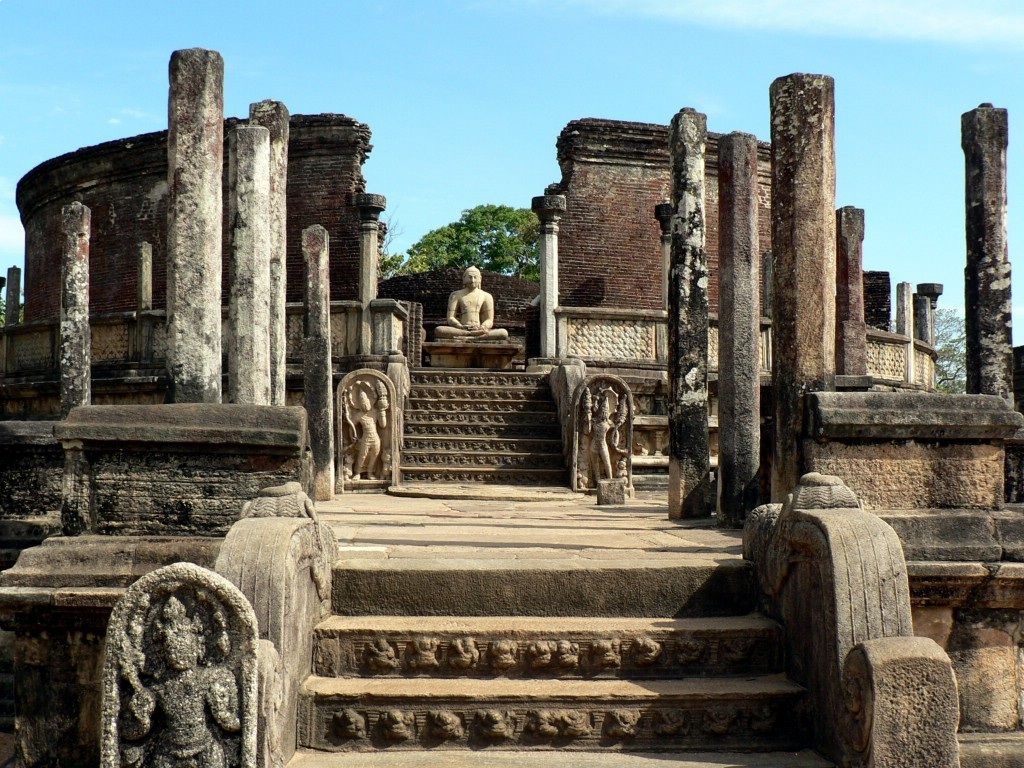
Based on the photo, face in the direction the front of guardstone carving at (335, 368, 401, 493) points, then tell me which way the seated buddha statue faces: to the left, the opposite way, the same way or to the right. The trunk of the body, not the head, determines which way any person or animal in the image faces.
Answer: the same way

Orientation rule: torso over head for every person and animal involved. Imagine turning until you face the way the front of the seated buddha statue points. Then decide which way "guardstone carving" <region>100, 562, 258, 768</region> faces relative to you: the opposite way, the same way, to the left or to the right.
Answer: the same way

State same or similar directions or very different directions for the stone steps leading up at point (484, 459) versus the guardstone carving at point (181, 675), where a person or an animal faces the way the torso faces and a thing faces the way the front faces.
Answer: same or similar directions

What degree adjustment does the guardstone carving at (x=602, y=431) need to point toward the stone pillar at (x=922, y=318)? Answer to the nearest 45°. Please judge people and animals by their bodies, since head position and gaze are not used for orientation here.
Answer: approximately 135° to its left

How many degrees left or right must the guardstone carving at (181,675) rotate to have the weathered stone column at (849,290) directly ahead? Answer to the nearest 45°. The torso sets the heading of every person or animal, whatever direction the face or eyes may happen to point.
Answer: approximately 135° to its left

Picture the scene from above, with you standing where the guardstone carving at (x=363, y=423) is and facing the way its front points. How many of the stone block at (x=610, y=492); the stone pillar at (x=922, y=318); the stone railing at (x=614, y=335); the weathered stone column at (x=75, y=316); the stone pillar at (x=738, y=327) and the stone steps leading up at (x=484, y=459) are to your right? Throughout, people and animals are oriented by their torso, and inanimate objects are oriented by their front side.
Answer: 1

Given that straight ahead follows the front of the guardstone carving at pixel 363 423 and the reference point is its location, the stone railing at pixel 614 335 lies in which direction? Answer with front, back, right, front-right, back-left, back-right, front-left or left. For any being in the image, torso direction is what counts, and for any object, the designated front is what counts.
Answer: back-left

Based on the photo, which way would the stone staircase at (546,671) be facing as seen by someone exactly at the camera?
facing the viewer

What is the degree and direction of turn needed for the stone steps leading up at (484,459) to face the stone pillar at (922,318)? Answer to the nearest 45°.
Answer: approximately 135° to its left

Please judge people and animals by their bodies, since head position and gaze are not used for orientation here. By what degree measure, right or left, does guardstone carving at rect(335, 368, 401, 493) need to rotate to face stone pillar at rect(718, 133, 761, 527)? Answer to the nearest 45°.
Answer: approximately 45° to its left

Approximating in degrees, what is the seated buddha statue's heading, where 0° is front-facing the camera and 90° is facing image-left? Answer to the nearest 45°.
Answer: approximately 0°

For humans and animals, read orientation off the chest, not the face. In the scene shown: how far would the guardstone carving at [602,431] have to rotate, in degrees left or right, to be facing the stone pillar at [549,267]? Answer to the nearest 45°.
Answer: approximately 180°

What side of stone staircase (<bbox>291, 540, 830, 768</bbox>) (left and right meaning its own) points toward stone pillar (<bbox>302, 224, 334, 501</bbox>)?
back

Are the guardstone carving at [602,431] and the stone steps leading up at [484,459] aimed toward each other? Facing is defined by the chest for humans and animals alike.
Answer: no

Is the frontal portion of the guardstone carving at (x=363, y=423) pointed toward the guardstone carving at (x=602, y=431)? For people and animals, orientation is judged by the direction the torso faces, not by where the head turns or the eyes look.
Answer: no

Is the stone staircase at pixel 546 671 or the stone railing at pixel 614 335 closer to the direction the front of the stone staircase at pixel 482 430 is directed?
the stone staircase

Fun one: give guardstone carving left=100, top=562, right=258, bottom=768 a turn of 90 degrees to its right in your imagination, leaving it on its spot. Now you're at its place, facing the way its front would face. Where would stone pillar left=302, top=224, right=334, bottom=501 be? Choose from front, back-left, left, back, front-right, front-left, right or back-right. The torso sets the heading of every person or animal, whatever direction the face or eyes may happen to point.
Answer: right

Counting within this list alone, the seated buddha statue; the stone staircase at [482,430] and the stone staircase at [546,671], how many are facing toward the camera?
3

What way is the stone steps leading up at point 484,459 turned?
toward the camera

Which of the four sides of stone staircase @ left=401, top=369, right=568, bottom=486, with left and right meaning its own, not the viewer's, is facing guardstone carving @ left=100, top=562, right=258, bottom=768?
front

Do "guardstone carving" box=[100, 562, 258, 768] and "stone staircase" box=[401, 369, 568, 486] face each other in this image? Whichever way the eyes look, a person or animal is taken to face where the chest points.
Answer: no

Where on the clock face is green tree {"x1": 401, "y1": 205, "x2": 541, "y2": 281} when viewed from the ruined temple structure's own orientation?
The green tree is roughly at 6 o'clock from the ruined temple structure.
